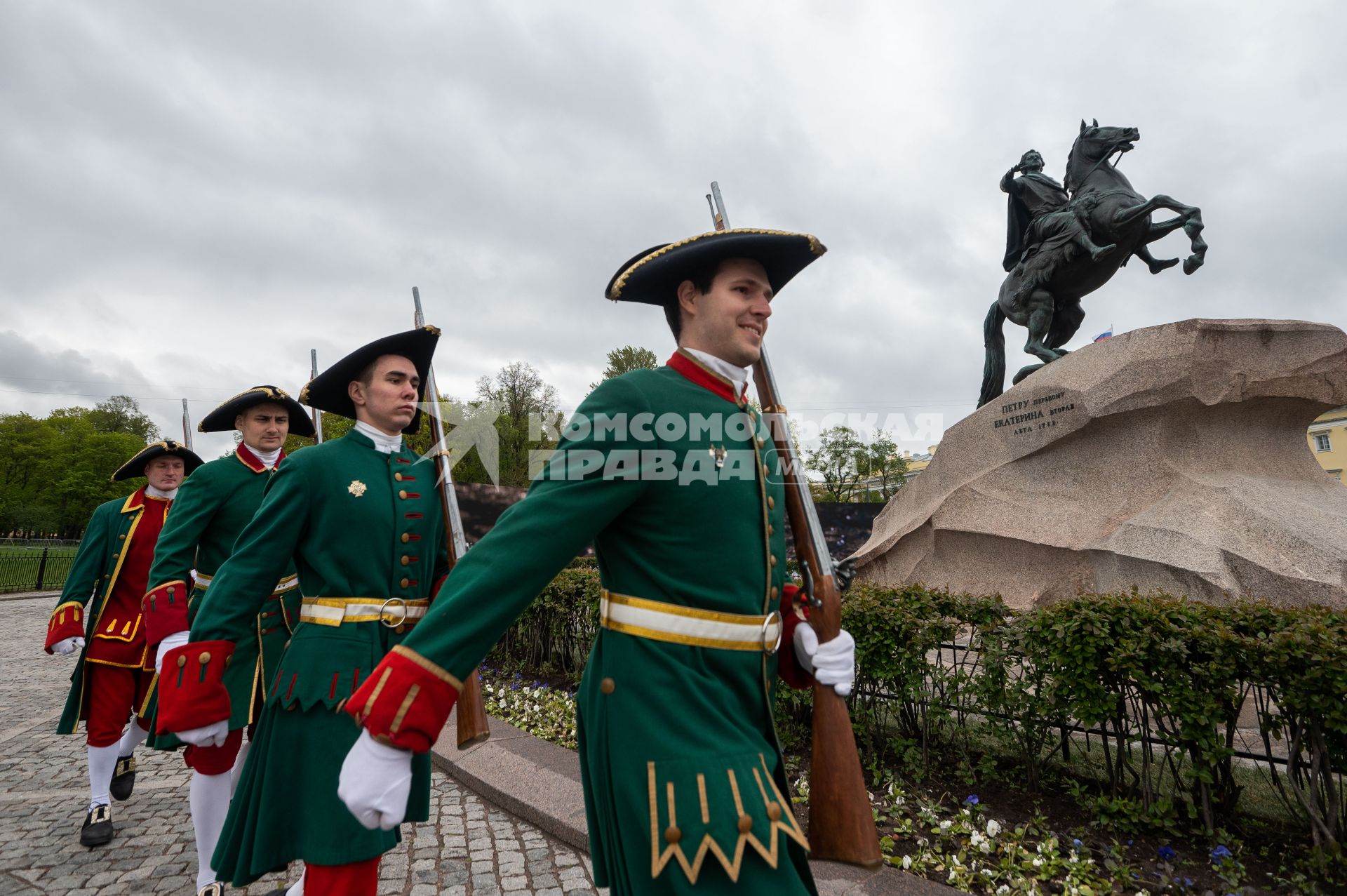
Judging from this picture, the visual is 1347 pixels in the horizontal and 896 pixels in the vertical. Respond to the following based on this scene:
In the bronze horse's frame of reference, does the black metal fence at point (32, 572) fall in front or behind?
behind

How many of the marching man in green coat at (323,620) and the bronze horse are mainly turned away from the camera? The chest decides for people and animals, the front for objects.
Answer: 0

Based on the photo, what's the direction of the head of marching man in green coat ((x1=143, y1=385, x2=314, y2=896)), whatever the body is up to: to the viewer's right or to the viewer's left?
to the viewer's right

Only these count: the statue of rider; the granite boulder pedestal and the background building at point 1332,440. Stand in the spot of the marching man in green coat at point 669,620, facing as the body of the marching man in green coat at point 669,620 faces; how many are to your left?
3

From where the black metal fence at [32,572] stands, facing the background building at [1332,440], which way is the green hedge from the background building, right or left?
right

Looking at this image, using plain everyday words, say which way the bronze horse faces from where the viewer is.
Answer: facing to the right of the viewer

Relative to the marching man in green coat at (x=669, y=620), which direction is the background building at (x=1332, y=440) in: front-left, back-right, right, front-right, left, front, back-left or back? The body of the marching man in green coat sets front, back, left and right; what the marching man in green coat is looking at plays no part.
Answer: left

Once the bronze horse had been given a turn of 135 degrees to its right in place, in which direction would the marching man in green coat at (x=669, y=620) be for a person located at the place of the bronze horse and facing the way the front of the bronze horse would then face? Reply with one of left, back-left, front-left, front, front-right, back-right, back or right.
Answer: front-left

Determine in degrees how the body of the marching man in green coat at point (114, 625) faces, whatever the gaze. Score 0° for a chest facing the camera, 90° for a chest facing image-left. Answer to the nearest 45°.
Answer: approximately 315°

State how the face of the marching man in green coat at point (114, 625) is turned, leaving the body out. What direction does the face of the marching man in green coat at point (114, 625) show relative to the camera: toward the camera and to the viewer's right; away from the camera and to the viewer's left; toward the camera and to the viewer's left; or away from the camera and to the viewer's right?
toward the camera and to the viewer's right

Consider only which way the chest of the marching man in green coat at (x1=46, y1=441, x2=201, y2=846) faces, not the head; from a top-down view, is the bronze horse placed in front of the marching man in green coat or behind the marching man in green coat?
in front

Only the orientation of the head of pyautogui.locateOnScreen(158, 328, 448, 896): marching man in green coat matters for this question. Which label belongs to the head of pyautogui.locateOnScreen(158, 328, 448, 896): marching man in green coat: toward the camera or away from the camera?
toward the camera

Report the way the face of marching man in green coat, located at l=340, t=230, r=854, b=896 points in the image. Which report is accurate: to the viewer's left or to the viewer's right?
to the viewer's right

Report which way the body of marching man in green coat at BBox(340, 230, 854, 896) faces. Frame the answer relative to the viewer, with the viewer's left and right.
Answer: facing the viewer and to the right of the viewer

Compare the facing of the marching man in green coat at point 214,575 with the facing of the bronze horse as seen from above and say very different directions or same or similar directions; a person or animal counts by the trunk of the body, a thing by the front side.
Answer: same or similar directions

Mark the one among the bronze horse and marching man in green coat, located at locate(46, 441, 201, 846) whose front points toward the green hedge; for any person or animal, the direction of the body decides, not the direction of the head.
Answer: the marching man in green coat
